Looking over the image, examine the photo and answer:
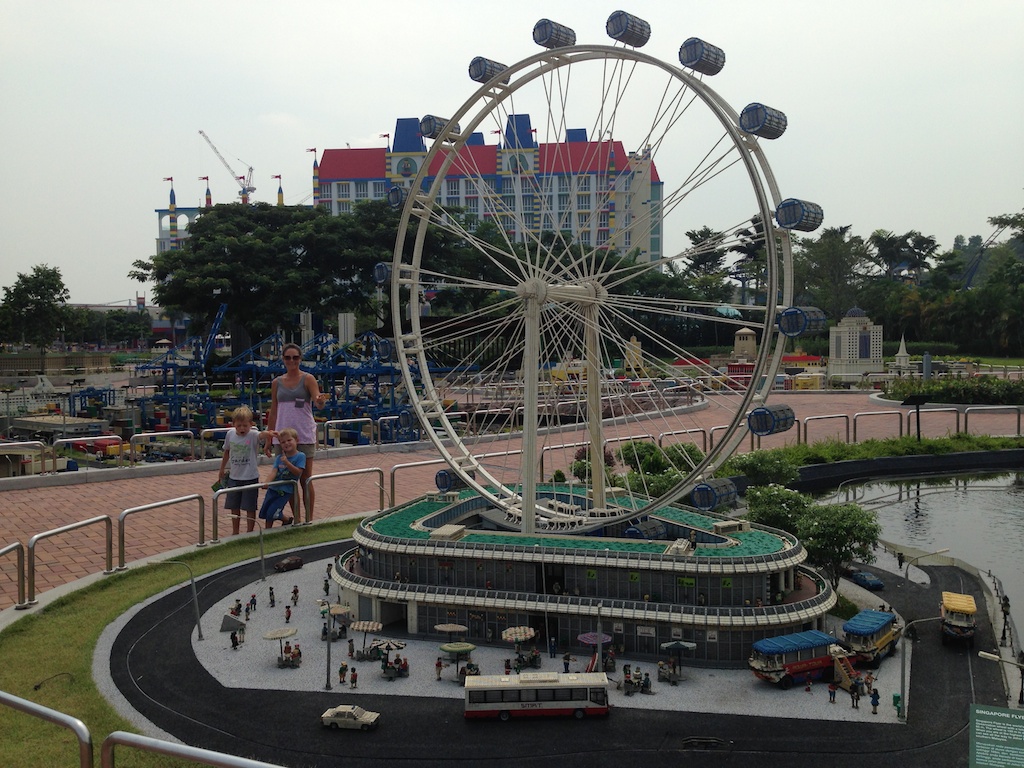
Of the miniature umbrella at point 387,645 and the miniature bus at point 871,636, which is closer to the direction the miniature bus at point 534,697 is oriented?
the miniature bus

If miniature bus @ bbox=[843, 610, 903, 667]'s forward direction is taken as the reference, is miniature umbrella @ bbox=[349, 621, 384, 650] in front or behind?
in front

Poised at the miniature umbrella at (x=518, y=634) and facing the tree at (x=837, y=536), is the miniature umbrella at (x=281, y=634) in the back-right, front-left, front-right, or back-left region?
back-left

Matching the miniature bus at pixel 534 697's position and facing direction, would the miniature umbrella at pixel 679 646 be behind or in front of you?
in front

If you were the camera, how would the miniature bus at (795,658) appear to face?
facing the viewer and to the left of the viewer

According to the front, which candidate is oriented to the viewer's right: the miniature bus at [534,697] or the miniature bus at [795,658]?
the miniature bus at [534,697]

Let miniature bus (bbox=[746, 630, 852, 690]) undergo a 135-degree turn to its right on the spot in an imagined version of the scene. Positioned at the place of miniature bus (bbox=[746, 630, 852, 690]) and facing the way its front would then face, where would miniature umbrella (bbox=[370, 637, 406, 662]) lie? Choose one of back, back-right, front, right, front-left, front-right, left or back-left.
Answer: left

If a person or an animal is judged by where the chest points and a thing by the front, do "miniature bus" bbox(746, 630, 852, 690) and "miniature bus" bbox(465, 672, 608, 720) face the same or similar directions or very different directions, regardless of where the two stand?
very different directions

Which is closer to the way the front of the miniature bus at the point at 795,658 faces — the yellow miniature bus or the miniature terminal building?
the miniature terminal building

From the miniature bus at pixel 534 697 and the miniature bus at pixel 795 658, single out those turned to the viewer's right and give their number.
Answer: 1

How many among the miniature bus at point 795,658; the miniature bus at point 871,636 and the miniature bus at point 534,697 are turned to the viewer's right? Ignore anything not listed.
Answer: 1

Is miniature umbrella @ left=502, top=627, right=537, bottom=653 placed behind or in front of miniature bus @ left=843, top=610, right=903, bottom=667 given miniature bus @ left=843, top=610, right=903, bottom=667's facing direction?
in front

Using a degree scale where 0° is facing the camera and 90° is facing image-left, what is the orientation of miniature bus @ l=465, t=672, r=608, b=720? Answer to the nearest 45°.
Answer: approximately 270°

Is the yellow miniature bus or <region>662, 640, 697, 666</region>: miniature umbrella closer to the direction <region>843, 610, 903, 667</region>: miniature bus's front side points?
the miniature umbrella

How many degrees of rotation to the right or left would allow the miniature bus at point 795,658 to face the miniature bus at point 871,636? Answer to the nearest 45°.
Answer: approximately 180°

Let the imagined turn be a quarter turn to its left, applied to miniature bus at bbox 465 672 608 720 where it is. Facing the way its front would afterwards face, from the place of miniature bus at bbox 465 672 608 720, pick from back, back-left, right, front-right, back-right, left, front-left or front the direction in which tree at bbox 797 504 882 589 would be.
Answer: front-right
